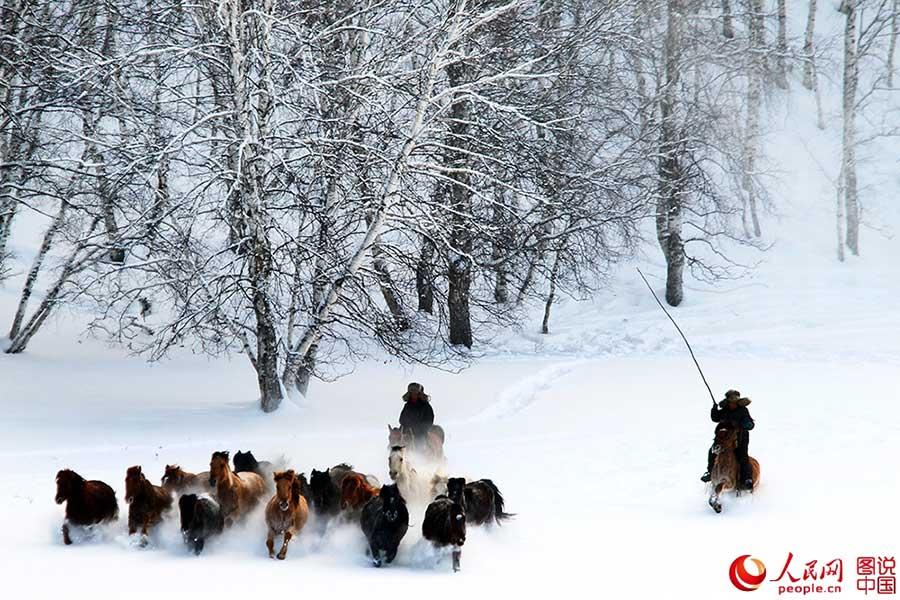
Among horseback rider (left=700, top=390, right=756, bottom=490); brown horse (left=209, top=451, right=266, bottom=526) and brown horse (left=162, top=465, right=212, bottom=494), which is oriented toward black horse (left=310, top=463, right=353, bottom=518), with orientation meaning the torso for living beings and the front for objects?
the horseback rider

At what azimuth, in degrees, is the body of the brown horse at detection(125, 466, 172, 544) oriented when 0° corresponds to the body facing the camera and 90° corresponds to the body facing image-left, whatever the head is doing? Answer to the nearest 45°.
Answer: approximately 45°

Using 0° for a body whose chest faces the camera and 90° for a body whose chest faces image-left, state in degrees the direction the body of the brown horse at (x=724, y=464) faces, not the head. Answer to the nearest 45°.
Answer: approximately 45°

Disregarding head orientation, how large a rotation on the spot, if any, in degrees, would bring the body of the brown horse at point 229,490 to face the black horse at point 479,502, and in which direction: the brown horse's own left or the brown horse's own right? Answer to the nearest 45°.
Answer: approximately 135° to the brown horse's own left

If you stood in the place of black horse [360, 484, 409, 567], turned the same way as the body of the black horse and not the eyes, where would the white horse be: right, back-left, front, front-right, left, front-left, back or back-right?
back

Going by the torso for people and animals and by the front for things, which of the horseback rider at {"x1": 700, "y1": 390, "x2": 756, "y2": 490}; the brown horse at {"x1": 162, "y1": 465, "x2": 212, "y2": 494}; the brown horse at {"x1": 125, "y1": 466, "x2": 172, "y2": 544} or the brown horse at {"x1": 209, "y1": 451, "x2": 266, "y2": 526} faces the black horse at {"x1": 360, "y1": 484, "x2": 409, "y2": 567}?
the horseback rider

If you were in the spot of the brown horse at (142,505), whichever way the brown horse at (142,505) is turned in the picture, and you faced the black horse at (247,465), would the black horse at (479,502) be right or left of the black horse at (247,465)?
right

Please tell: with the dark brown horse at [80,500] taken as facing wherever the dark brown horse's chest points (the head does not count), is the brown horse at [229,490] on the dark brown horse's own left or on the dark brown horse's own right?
on the dark brown horse's own left
